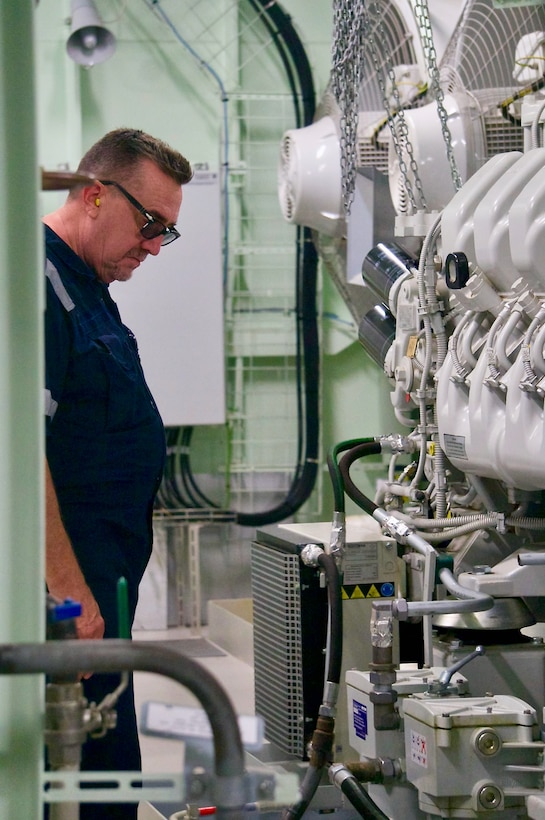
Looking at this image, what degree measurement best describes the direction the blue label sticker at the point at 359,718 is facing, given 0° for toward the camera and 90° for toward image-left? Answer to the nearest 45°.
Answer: approximately 45°

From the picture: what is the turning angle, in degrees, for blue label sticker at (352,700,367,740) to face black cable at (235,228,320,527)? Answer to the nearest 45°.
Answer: approximately 135° to its right

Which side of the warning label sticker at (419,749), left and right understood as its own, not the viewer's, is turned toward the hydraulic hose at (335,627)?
right

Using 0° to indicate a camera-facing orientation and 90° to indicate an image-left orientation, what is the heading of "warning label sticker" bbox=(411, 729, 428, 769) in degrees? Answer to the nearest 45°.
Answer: approximately 45°

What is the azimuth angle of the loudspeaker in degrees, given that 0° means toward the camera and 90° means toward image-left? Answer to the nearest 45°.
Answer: approximately 0°
